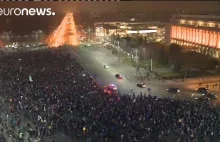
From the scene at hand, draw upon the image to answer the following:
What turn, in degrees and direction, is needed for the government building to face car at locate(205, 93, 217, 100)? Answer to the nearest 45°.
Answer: approximately 45° to its left

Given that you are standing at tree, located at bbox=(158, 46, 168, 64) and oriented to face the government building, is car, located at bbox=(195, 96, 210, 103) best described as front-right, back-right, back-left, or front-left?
back-right

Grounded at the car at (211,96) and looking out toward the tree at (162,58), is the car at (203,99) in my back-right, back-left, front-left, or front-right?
back-left

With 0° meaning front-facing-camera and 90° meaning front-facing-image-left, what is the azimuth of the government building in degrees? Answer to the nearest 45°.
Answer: approximately 45°

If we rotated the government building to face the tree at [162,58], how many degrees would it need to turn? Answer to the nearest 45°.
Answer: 0° — it already faces it

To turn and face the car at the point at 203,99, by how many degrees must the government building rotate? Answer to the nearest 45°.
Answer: approximately 45° to its left
